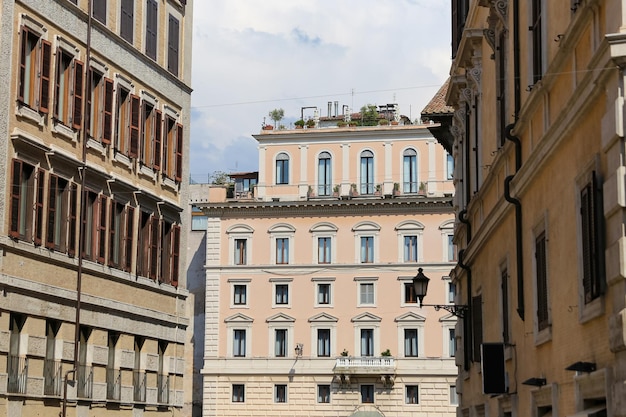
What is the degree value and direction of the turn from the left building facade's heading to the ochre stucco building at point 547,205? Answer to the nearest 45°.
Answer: approximately 45° to its right

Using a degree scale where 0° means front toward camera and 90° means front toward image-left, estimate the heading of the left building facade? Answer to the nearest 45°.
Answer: approximately 315°

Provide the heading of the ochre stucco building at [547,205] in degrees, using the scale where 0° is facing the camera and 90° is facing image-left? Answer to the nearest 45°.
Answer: approximately 45°
